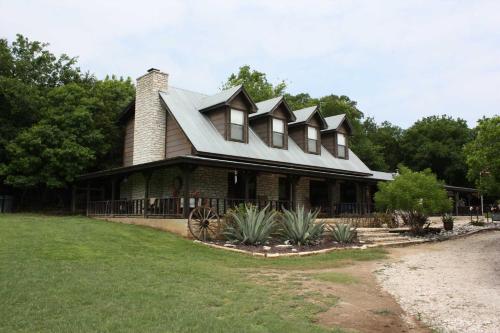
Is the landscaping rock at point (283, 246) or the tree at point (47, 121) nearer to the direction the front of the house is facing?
the landscaping rock

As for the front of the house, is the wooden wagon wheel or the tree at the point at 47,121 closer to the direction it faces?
the wooden wagon wheel

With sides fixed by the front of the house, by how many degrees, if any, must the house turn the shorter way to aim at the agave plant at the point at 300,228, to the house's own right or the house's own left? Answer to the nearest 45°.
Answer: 0° — it already faces it

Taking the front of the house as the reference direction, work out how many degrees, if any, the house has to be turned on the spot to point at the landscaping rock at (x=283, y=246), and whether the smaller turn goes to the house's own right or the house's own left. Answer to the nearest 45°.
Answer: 0° — it already faces it

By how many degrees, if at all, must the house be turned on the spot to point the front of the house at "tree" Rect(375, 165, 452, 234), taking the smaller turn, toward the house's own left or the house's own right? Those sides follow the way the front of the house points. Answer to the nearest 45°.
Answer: approximately 45° to the house's own left

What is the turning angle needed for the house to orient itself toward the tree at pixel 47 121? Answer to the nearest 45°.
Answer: approximately 135° to its right

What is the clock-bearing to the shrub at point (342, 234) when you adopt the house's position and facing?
The shrub is roughly at 12 o'clock from the house.

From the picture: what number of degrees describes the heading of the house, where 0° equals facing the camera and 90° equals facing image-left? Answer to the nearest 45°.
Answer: approximately 315°
